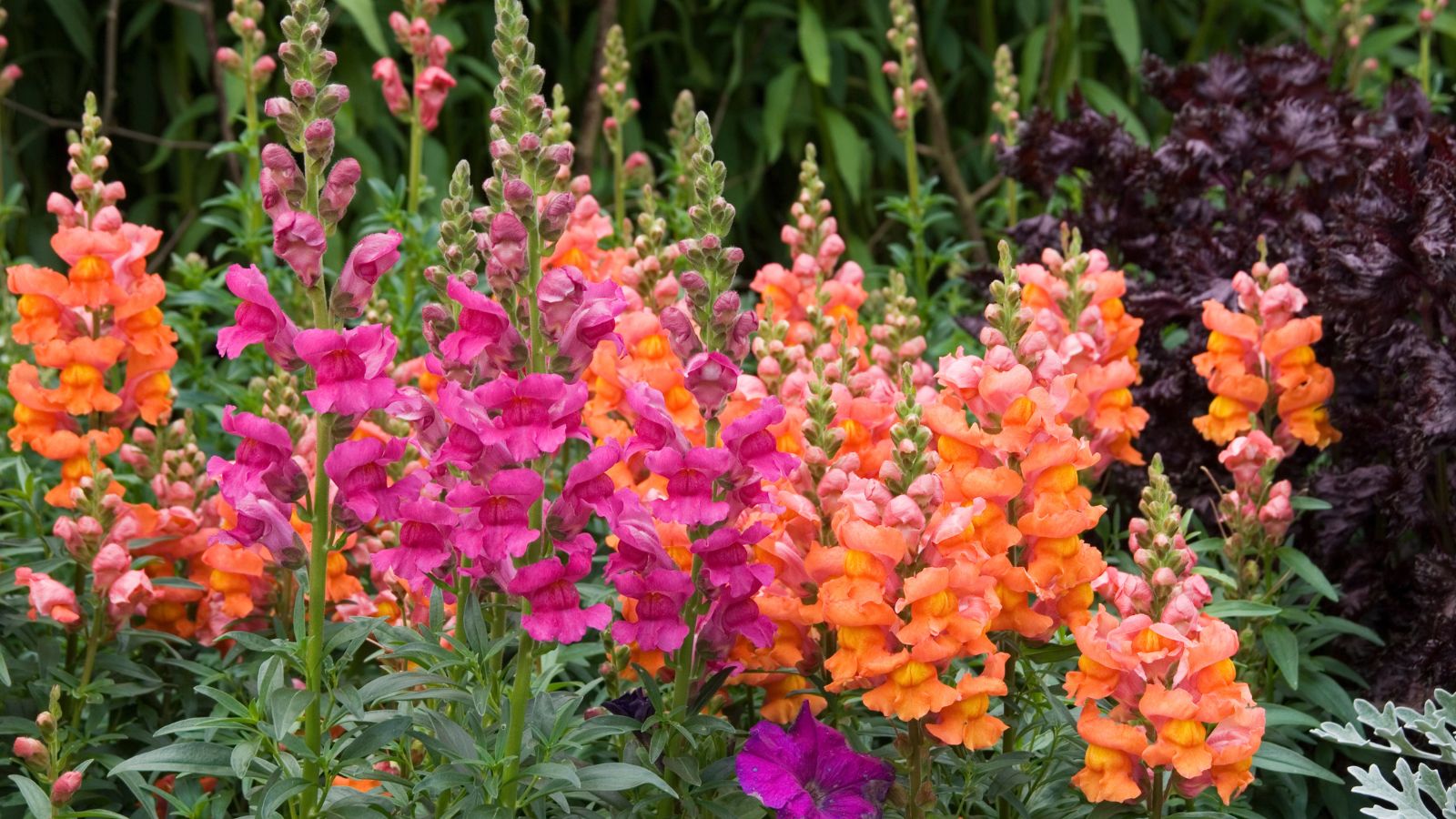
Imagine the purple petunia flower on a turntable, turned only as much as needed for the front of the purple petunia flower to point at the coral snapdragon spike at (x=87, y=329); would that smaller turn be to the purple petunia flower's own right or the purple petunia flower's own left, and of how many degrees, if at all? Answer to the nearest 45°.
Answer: approximately 135° to the purple petunia flower's own right

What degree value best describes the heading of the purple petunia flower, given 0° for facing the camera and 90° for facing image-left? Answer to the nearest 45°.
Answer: approximately 0°

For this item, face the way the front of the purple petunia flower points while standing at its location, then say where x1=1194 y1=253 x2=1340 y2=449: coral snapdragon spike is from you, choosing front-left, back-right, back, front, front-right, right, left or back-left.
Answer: back-left

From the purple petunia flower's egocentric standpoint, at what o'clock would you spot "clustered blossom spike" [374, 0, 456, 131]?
The clustered blossom spike is roughly at 5 o'clock from the purple petunia flower.

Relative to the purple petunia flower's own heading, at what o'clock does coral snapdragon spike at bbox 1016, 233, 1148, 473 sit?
The coral snapdragon spike is roughly at 7 o'clock from the purple petunia flower.
